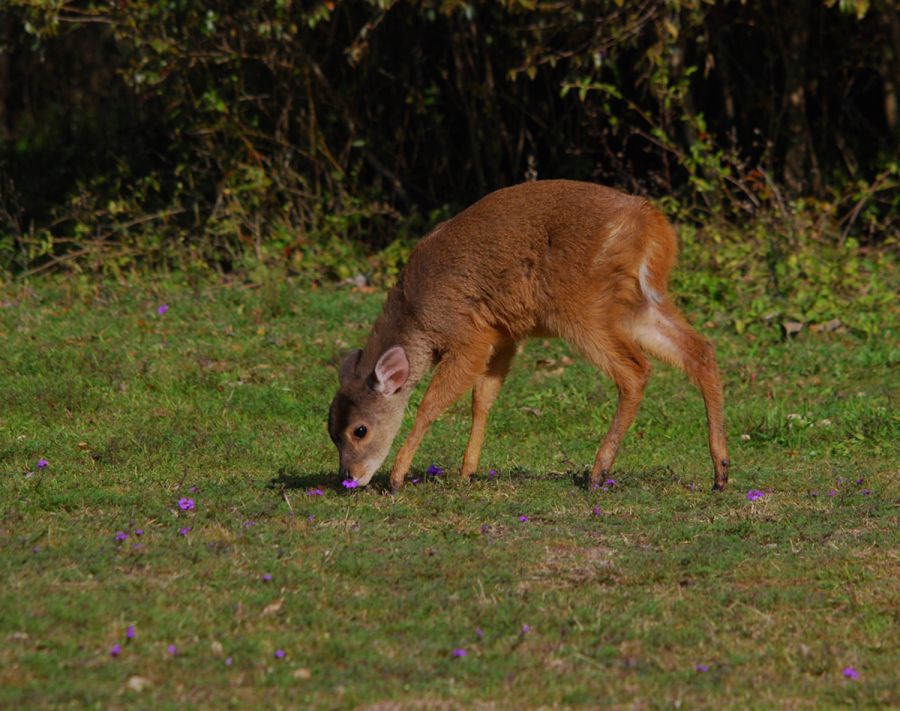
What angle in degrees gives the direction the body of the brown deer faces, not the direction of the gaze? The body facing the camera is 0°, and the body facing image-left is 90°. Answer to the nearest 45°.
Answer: approximately 90°

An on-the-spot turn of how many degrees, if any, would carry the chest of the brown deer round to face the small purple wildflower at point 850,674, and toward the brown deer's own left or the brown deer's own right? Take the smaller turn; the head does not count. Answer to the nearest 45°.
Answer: approximately 90° to the brown deer's own left
